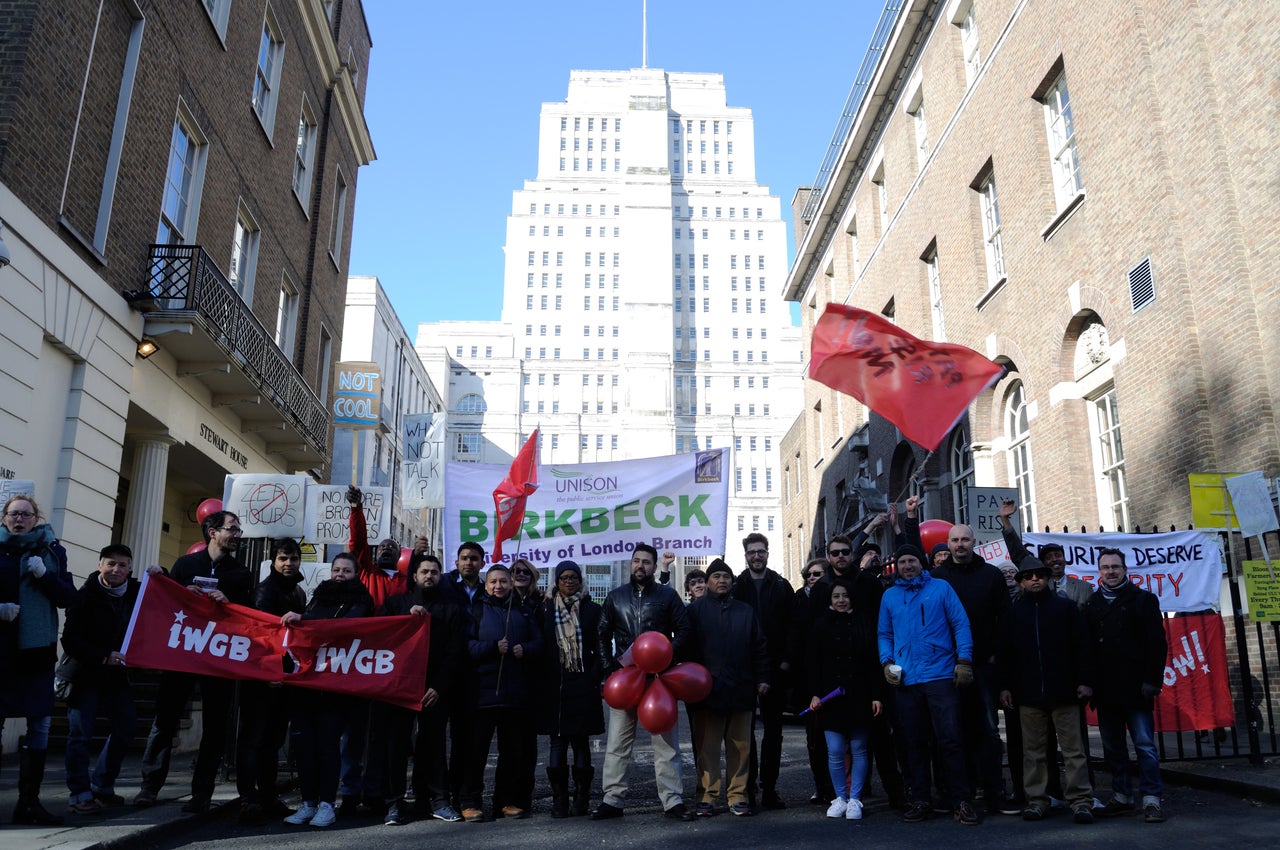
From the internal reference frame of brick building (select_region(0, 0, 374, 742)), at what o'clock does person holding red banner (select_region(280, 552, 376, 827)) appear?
The person holding red banner is roughly at 1 o'clock from the brick building.

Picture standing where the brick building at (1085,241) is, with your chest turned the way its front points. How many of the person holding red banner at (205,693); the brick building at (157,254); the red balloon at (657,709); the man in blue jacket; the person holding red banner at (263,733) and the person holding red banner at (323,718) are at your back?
0

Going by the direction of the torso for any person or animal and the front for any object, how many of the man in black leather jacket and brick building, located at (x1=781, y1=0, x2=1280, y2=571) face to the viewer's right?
0

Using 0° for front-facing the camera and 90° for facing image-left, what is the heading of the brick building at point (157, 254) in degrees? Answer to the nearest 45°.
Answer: approximately 315°

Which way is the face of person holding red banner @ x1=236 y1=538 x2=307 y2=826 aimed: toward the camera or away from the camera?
toward the camera

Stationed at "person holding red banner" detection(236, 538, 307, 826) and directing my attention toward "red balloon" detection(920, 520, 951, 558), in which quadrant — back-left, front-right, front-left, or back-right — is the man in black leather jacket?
front-right

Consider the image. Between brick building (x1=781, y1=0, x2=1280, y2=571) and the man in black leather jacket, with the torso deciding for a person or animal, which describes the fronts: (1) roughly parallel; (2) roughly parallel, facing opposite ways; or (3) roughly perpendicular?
roughly perpendicular

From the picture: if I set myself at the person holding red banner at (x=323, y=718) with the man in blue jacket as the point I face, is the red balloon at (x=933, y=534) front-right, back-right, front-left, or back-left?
front-left

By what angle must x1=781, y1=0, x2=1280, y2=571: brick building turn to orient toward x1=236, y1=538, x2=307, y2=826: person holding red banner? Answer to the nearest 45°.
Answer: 0° — it already faces them

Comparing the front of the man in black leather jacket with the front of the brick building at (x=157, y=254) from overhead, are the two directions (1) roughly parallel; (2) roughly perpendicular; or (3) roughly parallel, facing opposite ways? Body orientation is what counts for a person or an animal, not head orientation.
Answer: roughly perpendicular

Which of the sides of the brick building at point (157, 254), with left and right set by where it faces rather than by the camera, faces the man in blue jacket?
front

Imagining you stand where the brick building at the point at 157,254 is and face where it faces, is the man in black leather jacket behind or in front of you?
in front

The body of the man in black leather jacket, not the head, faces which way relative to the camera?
toward the camera

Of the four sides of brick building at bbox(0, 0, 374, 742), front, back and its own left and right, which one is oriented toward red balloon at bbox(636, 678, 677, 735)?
front

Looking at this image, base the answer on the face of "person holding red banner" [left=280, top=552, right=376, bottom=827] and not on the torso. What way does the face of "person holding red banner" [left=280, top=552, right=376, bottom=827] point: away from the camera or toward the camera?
toward the camera

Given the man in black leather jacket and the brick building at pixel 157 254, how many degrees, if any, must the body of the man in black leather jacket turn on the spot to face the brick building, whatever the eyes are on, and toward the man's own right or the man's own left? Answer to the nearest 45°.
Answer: approximately 135° to the man's own right

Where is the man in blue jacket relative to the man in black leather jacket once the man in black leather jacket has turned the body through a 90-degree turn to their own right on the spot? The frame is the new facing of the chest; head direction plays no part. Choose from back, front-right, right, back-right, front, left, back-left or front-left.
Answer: back

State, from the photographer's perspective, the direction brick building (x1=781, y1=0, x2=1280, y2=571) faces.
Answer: facing the viewer and to the left of the viewer

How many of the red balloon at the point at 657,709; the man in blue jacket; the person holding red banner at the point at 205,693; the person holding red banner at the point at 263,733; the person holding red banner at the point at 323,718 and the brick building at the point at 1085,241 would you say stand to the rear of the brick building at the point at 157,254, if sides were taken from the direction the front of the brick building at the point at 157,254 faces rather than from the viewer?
0

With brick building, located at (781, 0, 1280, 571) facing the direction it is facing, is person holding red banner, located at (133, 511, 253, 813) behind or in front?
in front

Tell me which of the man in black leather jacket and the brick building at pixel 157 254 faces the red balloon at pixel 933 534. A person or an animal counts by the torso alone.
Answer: the brick building
